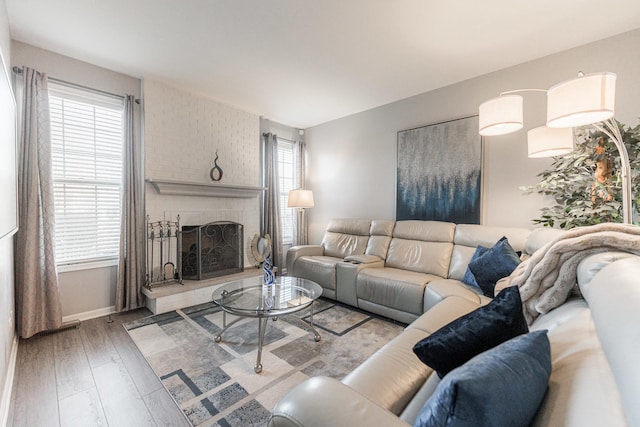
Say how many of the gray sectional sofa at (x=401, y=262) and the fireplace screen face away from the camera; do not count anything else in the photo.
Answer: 0

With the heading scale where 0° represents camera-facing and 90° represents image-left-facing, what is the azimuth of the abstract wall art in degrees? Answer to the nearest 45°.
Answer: approximately 45°

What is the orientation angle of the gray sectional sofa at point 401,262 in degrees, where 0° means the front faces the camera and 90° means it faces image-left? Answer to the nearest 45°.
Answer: approximately 45°

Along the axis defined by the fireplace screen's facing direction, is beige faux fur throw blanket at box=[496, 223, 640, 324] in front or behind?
in front

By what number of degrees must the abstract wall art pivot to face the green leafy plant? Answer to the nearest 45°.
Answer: approximately 90° to its left

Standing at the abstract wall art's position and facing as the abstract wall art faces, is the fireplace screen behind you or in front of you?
in front

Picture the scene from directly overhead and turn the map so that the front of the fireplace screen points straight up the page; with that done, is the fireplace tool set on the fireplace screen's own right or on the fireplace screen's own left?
on the fireplace screen's own right

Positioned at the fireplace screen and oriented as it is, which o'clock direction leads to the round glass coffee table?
The round glass coffee table is roughly at 1 o'clock from the fireplace screen.

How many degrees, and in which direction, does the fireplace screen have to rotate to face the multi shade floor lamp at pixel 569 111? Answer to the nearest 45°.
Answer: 0° — it already faces it

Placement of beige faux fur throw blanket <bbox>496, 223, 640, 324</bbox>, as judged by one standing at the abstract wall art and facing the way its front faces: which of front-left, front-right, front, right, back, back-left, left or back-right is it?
front-left

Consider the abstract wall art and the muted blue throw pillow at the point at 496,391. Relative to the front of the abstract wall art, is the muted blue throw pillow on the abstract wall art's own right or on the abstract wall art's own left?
on the abstract wall art's own left

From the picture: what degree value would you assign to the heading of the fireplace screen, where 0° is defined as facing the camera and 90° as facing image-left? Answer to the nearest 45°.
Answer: approximately 315°

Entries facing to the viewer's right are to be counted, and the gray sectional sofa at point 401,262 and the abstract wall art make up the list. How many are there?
0

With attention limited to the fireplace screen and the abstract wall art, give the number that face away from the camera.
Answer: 0
